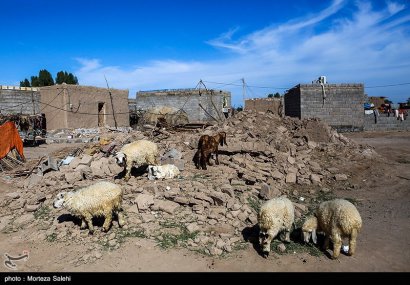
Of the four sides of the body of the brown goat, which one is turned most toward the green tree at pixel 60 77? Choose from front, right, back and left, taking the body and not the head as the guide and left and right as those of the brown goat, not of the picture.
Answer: left

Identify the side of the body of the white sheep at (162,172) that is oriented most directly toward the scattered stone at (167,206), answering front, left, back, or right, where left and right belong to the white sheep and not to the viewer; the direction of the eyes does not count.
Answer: left

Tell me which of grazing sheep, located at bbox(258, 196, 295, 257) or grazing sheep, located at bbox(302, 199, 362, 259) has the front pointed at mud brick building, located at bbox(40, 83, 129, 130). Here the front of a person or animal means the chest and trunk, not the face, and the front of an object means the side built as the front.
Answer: grazing sheep, located at bbox(302, 199, 362, 259)

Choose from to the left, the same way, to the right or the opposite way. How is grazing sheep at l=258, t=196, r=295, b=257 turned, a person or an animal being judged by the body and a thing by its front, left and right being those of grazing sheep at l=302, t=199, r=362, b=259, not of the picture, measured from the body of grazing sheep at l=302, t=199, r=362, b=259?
to the left

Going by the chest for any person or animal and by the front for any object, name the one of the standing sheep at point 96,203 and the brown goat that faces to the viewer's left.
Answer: the standing sheep

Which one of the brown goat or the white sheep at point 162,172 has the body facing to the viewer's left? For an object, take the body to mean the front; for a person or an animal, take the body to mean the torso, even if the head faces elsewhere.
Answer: the white sheep

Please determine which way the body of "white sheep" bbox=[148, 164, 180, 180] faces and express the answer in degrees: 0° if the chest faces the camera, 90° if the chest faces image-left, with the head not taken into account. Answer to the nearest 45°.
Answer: approximately 90°

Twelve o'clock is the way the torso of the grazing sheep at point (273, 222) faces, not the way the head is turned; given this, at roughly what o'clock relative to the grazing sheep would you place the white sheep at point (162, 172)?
The white sheep is roughly at 3 o'clock from the grazing sheep.

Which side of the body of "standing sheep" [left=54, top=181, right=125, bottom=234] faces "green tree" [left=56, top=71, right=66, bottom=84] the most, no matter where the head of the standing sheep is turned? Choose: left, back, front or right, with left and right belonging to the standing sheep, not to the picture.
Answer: right

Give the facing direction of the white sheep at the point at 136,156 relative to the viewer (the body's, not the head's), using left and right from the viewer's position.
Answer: facing the viewer and to the left of the viewer

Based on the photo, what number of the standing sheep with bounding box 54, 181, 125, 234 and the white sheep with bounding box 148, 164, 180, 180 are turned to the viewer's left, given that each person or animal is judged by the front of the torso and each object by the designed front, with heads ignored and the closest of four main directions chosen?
2

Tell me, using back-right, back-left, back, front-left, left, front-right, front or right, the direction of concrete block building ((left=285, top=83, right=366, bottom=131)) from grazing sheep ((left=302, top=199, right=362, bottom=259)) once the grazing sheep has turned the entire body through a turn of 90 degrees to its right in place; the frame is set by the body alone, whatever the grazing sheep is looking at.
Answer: front-left

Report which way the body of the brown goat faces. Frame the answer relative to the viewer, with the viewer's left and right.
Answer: facing away from the viewer and to the right of the viewer

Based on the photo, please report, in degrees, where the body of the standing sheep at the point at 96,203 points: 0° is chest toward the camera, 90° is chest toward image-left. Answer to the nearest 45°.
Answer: approximately 90°
